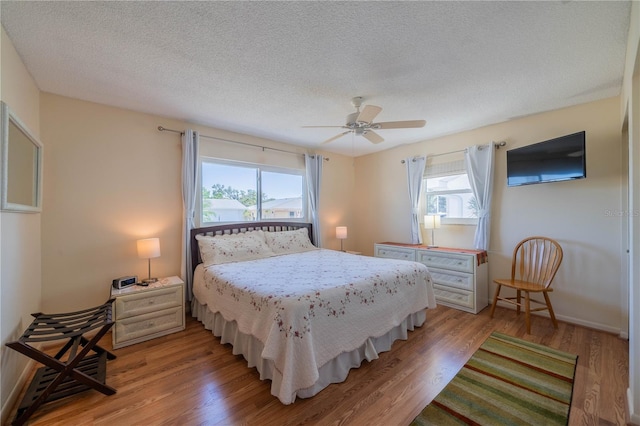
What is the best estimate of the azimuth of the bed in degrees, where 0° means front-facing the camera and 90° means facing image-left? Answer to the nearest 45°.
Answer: approximately 315°

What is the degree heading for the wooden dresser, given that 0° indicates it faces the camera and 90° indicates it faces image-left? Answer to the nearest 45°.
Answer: approximately 45°

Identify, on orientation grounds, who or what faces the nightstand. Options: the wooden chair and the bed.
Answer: the wooden chair

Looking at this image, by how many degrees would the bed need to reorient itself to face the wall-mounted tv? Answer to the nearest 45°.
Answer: approximately 45° to its left

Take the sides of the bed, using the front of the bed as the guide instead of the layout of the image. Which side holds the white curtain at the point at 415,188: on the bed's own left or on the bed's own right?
on the bed's own left
